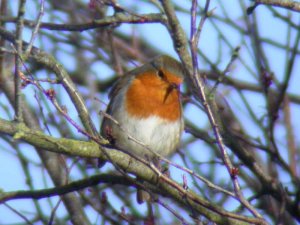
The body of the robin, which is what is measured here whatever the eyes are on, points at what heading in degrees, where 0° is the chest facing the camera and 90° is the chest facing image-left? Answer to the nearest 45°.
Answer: approximately 315°
